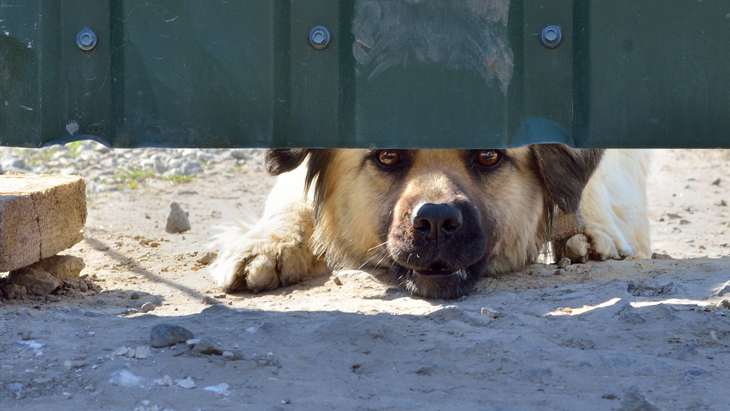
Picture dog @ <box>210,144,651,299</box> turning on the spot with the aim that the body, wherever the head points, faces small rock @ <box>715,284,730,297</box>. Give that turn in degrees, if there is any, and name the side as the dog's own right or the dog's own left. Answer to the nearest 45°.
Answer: approximately 45° to the dog's own left

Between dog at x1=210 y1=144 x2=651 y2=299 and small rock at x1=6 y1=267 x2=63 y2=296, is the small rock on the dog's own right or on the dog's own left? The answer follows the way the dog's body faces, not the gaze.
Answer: on the dog's own right

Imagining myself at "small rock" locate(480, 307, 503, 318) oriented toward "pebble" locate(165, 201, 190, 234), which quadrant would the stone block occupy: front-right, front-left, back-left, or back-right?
front-left

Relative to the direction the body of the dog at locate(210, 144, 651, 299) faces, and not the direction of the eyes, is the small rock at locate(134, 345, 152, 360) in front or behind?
in front

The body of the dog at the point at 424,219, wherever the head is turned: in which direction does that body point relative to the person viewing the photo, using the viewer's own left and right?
facing the viewer

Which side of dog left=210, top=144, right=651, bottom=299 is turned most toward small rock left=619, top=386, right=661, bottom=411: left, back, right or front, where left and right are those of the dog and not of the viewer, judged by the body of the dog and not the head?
front

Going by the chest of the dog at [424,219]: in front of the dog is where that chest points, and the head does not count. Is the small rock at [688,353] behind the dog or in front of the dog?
in front

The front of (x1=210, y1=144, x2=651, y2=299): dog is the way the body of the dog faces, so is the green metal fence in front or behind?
in front
